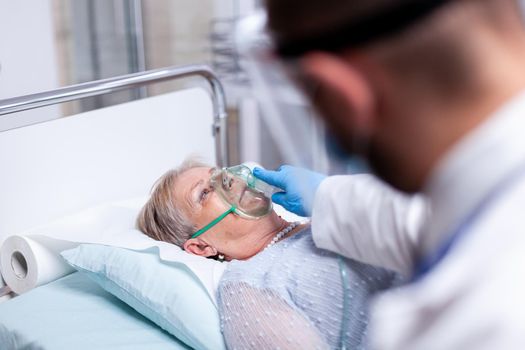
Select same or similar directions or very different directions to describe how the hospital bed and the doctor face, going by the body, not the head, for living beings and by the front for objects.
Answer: very different directions

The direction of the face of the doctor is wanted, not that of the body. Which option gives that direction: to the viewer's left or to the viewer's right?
to the viewer's left

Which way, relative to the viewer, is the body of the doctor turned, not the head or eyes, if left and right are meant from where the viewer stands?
facing away from the viewer and to the left of the viewer

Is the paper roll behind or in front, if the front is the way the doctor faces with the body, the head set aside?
in front

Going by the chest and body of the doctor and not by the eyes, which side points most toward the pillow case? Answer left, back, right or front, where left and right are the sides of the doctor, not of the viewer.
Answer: front

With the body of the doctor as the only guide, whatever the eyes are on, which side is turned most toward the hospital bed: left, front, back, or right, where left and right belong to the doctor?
front

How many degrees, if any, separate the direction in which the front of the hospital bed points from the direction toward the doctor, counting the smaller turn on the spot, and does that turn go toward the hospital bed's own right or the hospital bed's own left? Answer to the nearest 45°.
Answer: approximately 45° to the hospital bed's own right

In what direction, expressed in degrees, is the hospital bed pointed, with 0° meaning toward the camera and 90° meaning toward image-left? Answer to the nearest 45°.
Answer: approximately 315°
